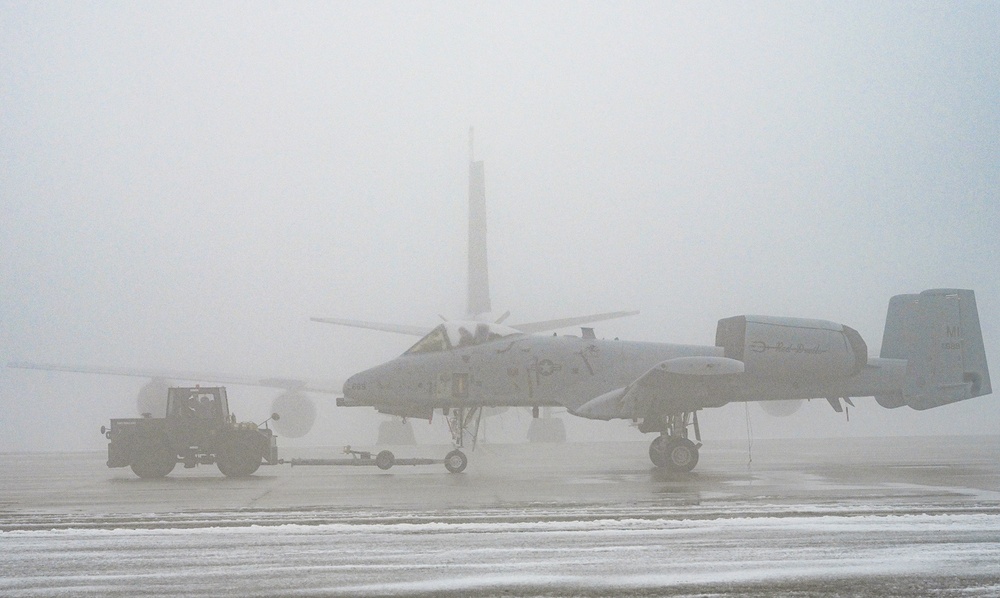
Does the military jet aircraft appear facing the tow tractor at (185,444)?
yes

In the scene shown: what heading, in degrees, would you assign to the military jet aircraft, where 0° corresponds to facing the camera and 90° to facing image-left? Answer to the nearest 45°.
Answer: approximately 90°
